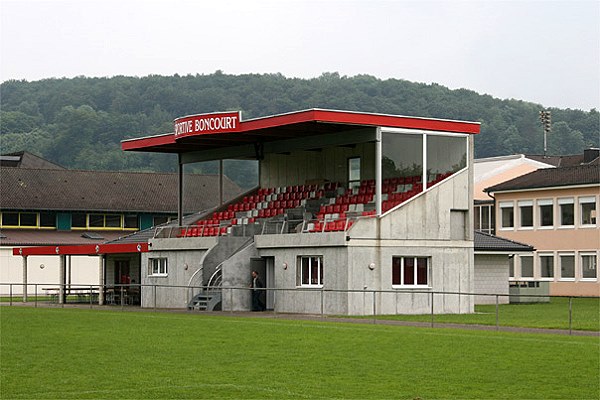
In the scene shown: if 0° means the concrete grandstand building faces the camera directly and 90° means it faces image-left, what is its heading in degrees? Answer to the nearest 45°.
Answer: approximately 45°

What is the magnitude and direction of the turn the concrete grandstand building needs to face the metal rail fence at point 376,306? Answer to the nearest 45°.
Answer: approximately 45° to its left
